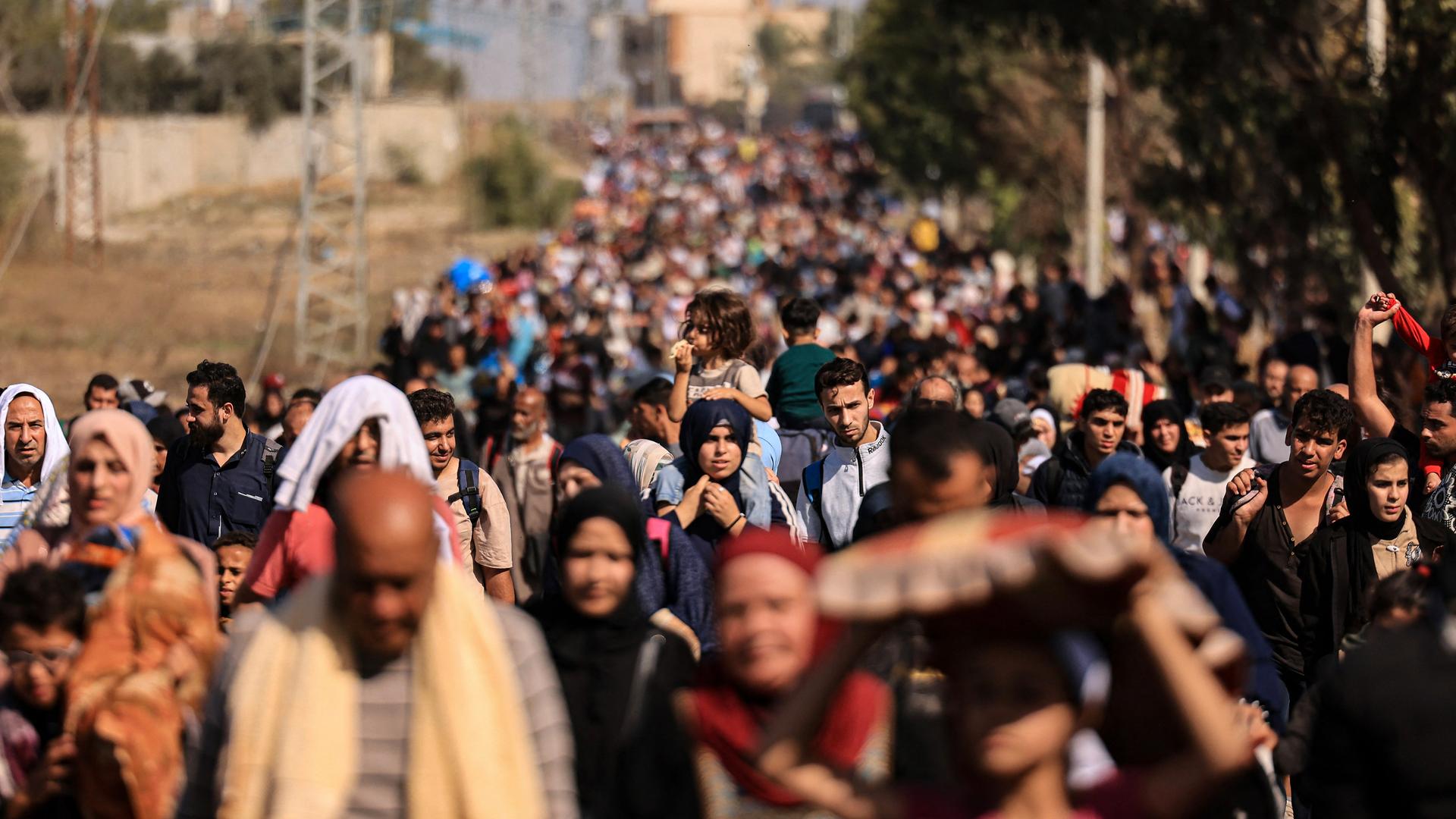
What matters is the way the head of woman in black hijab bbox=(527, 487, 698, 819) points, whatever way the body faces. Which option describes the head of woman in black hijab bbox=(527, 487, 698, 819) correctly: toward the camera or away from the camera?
toward the camera

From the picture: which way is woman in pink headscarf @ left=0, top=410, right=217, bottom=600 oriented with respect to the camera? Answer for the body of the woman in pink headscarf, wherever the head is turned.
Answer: toward the camera

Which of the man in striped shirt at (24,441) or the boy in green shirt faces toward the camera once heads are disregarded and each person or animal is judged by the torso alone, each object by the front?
the man in striped shirt

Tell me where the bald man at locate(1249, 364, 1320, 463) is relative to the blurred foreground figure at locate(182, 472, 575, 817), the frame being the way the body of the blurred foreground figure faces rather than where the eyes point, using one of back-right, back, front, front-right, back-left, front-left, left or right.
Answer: back-left

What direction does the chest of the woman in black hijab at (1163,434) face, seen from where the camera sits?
toward the camera

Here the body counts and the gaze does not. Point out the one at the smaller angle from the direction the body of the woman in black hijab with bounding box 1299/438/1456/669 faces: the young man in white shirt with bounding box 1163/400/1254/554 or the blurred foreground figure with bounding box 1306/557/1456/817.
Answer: the blurred foreground figure

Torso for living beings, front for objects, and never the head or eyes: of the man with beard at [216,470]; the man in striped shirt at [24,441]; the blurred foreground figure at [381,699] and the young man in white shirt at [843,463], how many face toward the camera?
4

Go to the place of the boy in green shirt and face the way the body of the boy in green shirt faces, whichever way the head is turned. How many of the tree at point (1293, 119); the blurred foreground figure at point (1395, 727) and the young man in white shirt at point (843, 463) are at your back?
2

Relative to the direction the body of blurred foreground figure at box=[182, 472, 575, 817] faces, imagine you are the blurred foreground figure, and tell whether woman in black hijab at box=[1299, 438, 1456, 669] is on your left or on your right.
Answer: on your left

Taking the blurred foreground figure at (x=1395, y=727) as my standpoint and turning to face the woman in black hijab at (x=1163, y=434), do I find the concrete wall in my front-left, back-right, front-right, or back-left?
front-left

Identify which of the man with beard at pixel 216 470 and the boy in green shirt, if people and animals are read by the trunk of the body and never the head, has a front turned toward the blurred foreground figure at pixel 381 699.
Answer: the man with beard

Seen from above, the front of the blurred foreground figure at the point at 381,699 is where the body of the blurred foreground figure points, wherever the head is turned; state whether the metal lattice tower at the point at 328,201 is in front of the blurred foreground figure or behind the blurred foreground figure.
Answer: behind

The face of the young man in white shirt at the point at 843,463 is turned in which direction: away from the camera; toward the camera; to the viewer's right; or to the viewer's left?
toward the camera

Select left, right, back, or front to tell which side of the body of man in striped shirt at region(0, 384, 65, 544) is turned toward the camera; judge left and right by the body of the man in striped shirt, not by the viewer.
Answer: front

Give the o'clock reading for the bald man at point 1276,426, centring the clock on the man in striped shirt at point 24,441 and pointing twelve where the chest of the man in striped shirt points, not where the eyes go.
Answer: The bald man is roughly at 9 o'clock from the man in striped shirt.
